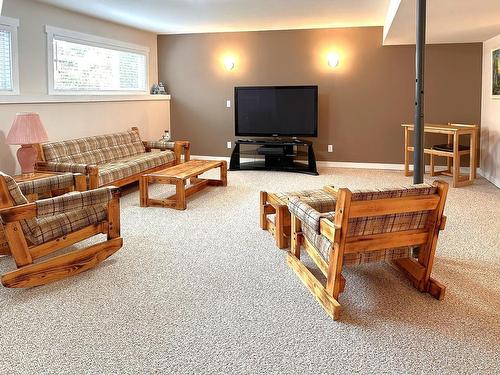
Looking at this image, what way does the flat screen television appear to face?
toward the camera

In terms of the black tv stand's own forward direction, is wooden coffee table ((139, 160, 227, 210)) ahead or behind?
ahead

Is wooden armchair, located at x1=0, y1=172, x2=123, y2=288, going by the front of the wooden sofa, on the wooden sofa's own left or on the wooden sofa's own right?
on the wooden sofa's own right

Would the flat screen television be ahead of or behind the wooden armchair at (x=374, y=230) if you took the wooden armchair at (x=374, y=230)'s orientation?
ahead

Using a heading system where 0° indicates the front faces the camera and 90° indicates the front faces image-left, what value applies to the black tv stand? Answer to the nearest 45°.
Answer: approximately 0°

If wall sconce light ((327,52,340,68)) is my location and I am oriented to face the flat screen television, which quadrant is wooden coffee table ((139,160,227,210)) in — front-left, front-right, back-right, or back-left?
front-left

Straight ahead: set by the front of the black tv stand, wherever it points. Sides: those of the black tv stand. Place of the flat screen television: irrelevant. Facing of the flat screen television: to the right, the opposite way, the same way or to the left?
the same way

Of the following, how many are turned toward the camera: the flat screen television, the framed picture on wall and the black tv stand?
2

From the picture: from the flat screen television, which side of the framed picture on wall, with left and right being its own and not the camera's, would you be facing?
front

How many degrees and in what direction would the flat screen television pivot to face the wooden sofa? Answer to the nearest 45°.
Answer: approximately 45° to its right

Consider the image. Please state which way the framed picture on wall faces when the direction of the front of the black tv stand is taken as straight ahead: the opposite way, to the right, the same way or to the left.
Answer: to the right

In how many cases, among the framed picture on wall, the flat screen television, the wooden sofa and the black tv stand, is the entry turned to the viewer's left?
1

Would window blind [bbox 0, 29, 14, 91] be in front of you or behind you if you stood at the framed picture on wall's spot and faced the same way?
in front

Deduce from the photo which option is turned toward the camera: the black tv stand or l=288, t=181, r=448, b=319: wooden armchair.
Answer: the black tv stand
